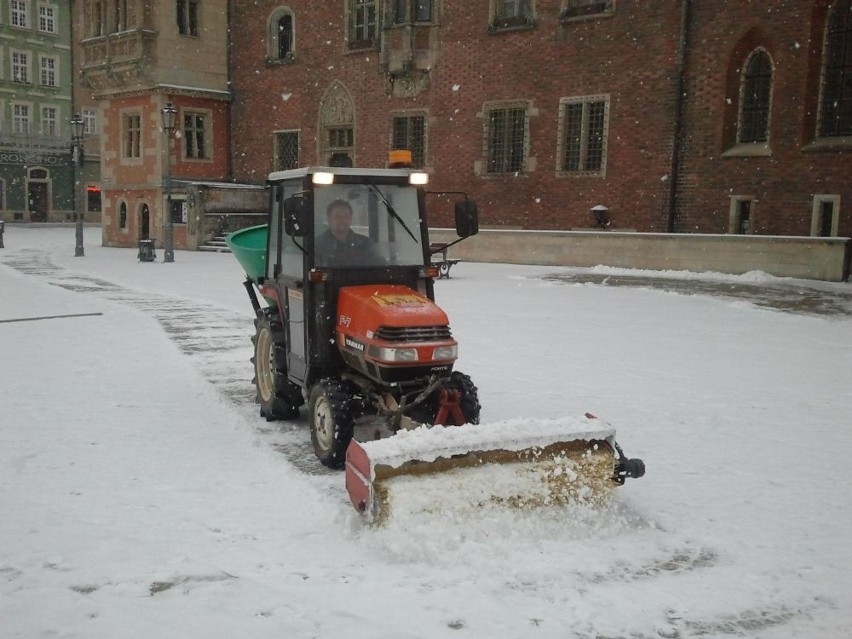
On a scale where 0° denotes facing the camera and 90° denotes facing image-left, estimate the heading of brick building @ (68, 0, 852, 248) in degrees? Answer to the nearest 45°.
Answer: approximately 0°

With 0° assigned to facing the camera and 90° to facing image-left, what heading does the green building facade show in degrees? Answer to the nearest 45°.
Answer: approximately 0°

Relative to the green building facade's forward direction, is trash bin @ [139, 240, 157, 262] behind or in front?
in front

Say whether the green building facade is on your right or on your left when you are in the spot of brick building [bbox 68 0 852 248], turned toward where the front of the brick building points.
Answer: on your right

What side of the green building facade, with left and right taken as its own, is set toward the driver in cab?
front

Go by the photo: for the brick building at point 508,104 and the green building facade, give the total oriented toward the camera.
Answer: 2
